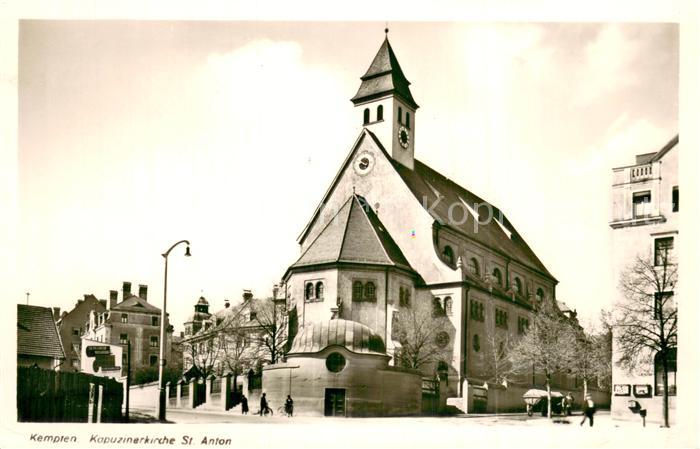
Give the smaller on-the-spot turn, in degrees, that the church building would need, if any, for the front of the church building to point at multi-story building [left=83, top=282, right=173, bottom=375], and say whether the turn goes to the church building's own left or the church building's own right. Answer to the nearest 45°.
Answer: approximately 45° to the church building's own right

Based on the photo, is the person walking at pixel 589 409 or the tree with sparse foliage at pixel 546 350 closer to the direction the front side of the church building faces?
the person walking

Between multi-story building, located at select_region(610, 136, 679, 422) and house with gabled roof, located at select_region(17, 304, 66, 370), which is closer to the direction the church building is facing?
the house with gabled roof

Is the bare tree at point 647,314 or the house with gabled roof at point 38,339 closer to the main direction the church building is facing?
the house with gabled roof

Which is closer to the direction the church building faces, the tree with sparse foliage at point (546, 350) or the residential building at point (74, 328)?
the residential building

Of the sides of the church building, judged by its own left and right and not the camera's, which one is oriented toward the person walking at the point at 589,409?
left

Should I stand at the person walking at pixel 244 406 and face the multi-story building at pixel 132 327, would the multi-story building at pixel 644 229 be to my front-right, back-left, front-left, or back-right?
back-right

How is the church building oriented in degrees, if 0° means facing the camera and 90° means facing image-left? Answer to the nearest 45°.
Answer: approximately 45°

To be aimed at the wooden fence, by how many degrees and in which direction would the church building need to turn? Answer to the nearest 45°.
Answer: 0° — it already faces it

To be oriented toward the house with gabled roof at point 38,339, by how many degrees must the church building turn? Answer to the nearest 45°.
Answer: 0° — it already faces it

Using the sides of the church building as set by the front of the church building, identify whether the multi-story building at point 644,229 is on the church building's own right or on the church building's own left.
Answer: on the church building's own left

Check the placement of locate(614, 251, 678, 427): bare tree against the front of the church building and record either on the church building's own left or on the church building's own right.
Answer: on the church building's own left
